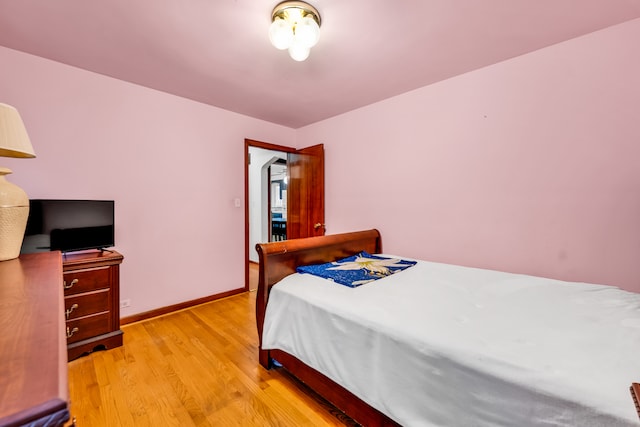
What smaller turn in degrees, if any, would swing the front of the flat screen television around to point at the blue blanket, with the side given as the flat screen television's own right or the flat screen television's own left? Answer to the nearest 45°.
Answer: approximately 45° to the flat screen television's own left

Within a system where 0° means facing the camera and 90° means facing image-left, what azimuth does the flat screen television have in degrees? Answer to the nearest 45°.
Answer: approximately 0°

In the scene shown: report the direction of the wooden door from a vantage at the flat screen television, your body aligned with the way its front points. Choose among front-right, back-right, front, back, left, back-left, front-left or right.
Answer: left

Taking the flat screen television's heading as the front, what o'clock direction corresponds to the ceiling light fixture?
The ceiling light fixture is roughly at 11 o'clock from the flat screen television.

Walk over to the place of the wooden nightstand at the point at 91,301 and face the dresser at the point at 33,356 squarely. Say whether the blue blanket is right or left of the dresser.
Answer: left

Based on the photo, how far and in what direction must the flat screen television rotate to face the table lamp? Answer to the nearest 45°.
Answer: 0° — it already faces it
